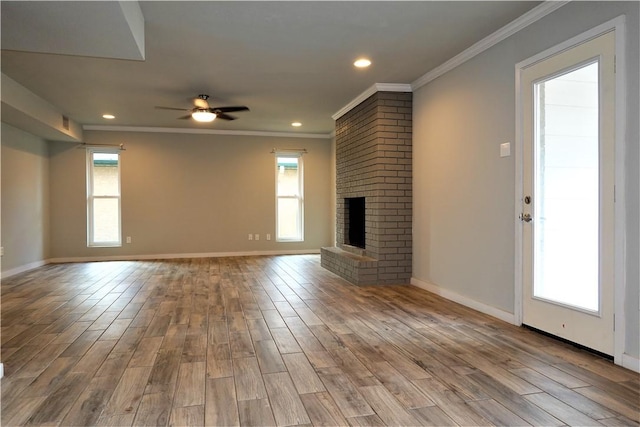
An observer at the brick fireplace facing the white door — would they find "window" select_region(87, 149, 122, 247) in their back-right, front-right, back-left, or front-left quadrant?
back-right

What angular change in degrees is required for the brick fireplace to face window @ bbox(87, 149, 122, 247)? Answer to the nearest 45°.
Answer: approximately 45° to its right

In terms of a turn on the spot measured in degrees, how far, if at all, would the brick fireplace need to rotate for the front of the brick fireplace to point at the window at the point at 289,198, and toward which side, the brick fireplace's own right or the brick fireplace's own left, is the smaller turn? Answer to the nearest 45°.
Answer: approximately 90° to the brick fireplace's own right

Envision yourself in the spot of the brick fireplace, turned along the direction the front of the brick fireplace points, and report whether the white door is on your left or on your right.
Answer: on your left

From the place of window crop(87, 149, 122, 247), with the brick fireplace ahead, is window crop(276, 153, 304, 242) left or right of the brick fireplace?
left

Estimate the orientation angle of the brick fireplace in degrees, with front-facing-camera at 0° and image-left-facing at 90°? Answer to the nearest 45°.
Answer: approximately 45°
